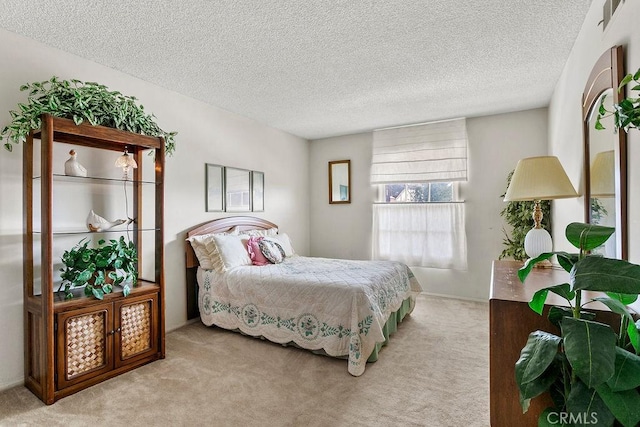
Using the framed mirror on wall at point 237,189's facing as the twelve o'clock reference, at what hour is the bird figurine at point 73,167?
The bird figurine is roughly at 3 o'clock from the framed mirror on wall.

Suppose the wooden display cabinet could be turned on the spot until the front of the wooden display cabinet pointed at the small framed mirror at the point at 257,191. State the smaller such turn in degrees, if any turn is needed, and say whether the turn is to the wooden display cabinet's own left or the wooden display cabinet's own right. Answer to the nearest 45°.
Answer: approximately 90° to the wooden display cabinet's own left

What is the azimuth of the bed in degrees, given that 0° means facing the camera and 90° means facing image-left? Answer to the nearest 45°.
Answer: approximately 315°

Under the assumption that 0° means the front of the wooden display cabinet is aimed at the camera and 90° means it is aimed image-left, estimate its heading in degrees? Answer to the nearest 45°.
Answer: approximately 315°

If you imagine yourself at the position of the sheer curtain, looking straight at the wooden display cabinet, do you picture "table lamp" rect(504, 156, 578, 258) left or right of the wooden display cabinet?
left

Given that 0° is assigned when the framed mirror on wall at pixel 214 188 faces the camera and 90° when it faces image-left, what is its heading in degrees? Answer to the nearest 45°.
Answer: approximately 315°

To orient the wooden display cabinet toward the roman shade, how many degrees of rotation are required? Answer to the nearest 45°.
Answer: approximately 45° to its left

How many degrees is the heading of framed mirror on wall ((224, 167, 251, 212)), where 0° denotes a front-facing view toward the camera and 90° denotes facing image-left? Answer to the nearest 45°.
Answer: approximately 315°

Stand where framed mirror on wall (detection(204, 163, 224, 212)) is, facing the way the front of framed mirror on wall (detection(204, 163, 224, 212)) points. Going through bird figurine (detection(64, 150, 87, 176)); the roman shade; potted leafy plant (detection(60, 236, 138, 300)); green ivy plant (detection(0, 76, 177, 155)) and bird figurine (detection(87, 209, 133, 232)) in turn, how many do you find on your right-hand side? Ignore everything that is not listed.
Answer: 4
